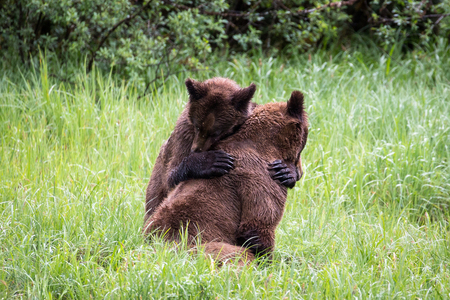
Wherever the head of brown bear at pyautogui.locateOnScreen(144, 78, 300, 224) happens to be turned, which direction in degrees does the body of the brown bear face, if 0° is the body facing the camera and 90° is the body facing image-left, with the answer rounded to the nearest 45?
approximately 315°
